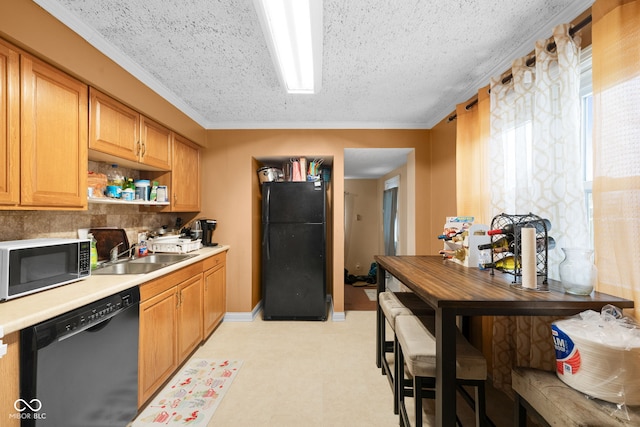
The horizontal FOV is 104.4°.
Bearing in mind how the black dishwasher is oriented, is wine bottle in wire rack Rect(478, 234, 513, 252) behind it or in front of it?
in front

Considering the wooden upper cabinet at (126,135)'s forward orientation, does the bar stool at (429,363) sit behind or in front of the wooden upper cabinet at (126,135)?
in front

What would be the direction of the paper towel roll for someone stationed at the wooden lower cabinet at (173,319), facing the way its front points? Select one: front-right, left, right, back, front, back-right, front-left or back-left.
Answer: front

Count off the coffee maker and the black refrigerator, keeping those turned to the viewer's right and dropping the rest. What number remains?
1

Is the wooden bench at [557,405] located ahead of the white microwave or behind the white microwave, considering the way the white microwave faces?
ahead

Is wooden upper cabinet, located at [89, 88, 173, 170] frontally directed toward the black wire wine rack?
yes

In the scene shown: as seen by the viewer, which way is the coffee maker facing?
to the viewer's right

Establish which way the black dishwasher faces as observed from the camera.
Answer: facing the viewer and to the right of the viewer

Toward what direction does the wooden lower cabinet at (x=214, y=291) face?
to the viewer's right

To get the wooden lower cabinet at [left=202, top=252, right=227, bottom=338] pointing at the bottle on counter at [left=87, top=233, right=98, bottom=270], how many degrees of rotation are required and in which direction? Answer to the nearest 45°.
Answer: approximately 135° to its right

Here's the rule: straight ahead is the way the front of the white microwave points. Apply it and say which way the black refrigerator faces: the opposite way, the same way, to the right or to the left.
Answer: to the right

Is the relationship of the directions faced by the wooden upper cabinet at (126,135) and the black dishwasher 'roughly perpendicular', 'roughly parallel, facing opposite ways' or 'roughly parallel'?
roughly parallel

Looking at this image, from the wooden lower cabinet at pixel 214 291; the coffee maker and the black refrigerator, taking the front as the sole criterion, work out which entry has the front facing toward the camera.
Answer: the black refrigerator

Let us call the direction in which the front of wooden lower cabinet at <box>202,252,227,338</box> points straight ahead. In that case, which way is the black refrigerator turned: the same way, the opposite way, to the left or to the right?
to the right

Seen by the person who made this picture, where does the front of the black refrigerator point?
facing the viewer

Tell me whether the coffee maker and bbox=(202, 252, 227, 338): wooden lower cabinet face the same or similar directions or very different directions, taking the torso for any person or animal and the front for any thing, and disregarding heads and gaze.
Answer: same or similar directions

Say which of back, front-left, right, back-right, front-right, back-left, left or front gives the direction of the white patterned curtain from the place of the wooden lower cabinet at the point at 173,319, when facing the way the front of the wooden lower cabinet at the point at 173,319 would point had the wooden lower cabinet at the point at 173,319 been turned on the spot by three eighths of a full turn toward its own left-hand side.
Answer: back-right
